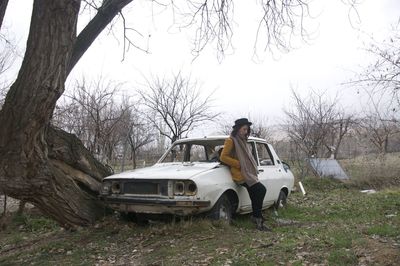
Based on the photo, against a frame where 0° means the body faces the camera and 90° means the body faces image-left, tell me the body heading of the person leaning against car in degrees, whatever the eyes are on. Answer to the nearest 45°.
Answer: approximately 315°

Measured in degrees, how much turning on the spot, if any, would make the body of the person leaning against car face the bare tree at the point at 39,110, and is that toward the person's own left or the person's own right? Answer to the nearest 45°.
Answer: approximately 90° to the person's own right

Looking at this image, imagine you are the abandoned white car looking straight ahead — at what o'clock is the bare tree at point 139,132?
The bare tree is roughly at 4 o'clock from the abandoned white car.

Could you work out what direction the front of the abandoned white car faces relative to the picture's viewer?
facing the viewer and to the left of the viewer
